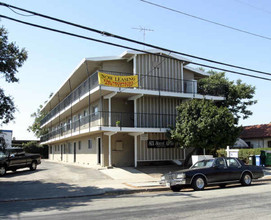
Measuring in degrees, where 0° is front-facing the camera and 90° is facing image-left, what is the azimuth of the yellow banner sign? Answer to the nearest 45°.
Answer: approximately 0°

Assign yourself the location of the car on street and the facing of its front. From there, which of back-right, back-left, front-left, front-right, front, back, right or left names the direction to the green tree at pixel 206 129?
back-right

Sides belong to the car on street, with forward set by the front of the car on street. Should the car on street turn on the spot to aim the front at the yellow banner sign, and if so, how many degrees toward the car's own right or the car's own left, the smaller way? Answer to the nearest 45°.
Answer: approximately 90° to the car's own right

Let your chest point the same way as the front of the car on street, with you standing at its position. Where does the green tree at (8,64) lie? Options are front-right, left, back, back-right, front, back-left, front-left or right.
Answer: front-right

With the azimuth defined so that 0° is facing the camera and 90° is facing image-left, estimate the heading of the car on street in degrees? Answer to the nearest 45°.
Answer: approximately 45°

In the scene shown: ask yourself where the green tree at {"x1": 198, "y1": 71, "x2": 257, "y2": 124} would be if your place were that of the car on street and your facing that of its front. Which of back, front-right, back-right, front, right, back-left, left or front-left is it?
back-right

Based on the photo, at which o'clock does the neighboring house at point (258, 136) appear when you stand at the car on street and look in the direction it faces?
The neighboring house is roughly at 5 o'clock from the car on street.

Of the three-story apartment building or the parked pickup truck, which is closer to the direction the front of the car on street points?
the parked pickup truck
